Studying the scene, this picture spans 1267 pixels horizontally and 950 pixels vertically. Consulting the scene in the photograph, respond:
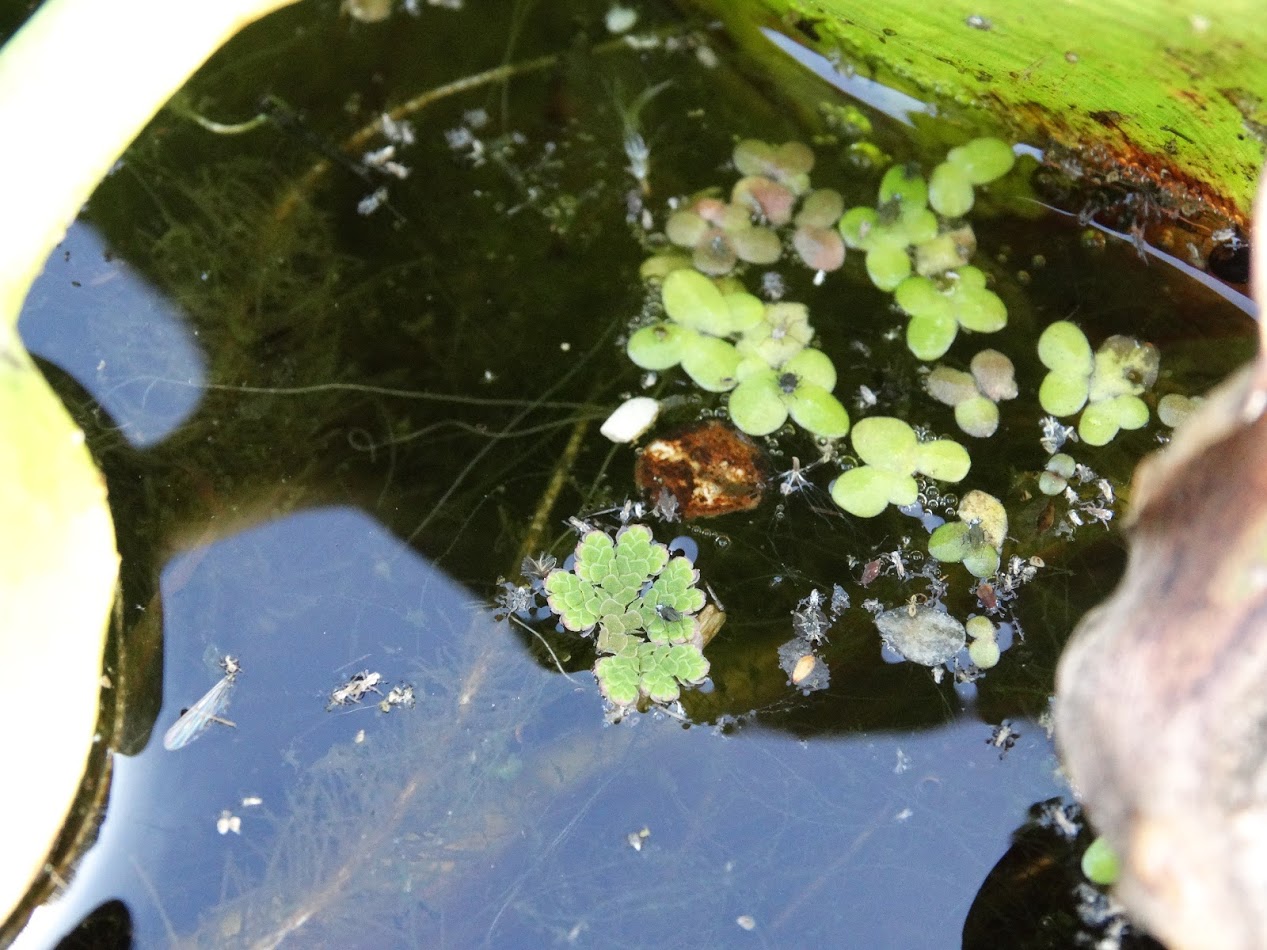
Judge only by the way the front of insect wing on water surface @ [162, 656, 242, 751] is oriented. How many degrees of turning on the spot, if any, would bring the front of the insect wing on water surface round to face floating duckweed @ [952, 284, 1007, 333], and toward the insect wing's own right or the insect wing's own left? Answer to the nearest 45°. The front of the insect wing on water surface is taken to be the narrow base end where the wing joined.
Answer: approximately 45° to the insect wing's own right

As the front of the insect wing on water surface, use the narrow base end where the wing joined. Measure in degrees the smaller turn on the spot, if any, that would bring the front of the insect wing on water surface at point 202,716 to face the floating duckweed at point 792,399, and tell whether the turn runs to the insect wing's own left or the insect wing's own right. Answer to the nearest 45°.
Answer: approximately 45° to the insect wing's own right

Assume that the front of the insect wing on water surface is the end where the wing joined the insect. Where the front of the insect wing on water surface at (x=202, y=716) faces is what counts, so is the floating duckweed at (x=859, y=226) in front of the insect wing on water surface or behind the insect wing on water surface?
in front

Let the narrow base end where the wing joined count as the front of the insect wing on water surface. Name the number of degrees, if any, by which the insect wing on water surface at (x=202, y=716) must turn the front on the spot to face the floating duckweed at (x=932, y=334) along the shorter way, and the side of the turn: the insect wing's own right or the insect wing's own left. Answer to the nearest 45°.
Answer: approximately 45° to the insect wing's own right

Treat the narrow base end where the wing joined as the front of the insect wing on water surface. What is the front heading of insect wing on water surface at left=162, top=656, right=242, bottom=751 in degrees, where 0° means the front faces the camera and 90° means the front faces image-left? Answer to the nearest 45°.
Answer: approximately 225°

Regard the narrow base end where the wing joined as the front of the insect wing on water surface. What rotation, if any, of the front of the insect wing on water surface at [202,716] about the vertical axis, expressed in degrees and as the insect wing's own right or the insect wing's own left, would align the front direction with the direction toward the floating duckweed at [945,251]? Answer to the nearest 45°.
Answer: approximately 45° to the insect wing's own right

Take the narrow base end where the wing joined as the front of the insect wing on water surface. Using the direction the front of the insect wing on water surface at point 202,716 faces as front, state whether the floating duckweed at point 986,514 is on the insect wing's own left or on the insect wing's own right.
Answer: on the insect wing's own right

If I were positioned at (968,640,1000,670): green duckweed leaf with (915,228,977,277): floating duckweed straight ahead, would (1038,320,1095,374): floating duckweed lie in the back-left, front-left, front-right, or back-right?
front-right

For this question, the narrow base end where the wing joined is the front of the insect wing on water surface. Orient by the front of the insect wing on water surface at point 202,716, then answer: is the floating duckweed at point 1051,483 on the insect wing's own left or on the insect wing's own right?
on the insect wing's own right

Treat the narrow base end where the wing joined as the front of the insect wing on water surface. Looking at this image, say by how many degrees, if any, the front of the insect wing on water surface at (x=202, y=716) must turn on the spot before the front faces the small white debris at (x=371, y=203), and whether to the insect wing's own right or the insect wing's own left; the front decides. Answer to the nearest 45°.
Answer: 0° — it already faces it
